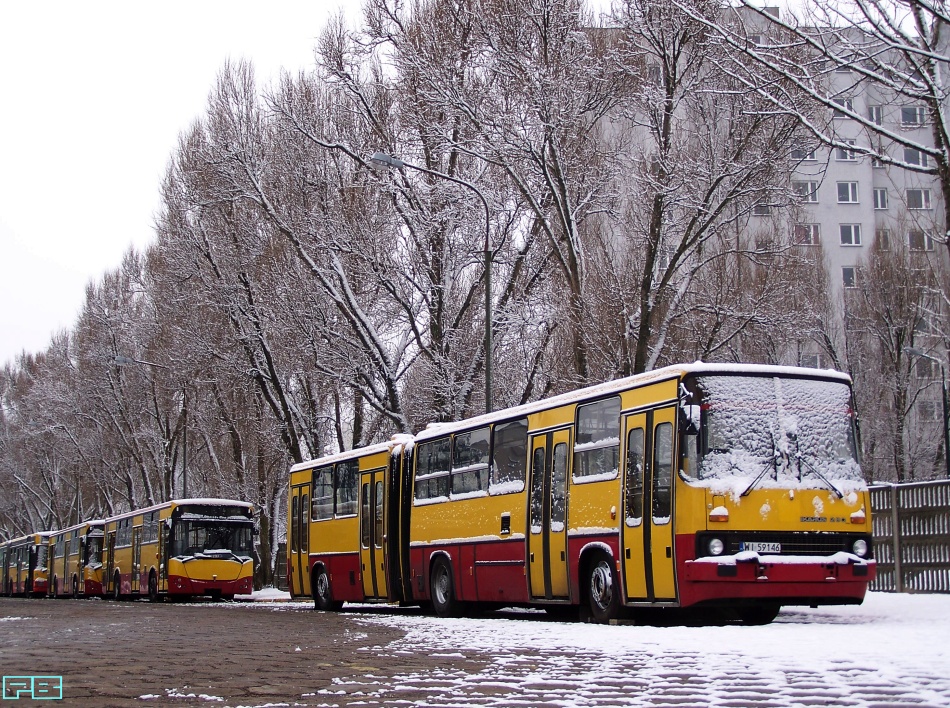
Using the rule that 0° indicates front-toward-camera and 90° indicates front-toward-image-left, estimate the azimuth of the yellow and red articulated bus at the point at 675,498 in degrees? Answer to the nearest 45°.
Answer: approximately 315°

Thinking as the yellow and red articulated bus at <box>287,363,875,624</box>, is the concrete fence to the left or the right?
on its left

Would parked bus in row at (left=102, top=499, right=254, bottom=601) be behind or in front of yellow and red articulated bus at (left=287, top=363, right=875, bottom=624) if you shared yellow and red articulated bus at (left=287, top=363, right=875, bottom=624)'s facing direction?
behind

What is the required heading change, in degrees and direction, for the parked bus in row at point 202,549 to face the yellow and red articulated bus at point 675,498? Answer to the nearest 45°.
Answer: approximately 45° to its right
